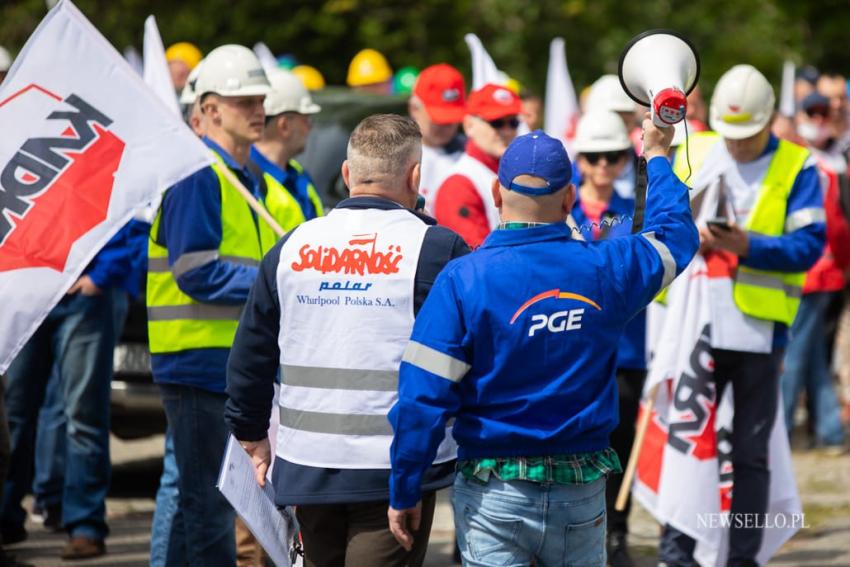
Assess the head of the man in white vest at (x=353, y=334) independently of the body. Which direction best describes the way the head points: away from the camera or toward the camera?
away from the camera

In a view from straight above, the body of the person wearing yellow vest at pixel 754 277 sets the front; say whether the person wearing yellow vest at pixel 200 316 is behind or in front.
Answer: in front

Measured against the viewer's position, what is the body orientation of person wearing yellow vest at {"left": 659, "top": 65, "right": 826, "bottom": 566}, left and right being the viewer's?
facing the viewer and to the left of the viewer

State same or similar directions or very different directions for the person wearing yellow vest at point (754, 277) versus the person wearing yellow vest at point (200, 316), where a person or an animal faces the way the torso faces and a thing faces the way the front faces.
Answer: very different directions

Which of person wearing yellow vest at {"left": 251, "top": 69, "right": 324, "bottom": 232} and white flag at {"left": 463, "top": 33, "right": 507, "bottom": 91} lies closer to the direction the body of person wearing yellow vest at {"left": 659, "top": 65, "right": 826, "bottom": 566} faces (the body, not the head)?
the person wearing yellow vest

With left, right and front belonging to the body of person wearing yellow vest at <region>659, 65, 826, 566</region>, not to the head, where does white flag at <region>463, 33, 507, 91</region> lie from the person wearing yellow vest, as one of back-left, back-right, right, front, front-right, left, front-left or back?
right

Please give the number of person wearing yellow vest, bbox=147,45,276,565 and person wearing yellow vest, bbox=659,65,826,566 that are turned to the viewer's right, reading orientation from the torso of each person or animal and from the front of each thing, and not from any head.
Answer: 1

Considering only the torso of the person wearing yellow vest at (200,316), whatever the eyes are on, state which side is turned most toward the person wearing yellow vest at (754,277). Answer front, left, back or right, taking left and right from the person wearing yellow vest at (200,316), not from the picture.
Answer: front

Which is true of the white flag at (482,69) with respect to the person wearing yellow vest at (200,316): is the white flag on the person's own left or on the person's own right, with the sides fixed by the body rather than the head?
on the person's own left

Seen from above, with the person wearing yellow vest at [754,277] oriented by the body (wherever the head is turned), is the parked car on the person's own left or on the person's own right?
on the person's own right

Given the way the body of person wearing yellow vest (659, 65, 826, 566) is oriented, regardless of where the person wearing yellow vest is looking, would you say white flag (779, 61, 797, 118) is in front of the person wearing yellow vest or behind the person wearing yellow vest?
behind

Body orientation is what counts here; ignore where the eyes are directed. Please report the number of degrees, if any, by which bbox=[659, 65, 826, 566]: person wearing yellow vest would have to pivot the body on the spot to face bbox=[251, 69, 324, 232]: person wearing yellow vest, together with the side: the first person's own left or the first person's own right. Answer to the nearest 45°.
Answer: approximately 45° to the first person's own right
